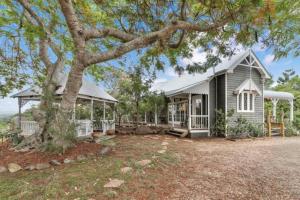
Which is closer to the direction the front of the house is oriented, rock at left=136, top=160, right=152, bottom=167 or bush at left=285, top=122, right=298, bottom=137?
the rock

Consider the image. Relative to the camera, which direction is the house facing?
toward the camera

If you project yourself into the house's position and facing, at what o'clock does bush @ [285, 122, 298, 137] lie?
The bush is roughly at 8 o'clock from the house.

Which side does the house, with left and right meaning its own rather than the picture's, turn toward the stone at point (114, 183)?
front

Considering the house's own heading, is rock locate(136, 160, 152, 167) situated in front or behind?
in front

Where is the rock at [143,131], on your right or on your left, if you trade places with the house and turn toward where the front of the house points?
on your right

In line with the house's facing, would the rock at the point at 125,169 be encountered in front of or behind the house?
in front

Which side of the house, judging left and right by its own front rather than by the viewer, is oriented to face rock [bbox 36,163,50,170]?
front

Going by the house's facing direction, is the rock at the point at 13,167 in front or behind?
in front
